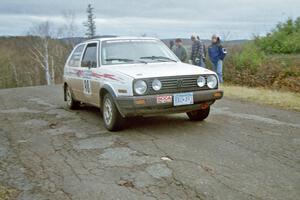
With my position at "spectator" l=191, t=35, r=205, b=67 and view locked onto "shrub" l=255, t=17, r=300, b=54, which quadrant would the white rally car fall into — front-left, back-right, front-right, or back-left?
back-right

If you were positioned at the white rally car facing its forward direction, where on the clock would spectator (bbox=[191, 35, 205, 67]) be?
The spectator is roughly at 8 o'clock from the white rally car.

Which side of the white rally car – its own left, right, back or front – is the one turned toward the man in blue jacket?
left

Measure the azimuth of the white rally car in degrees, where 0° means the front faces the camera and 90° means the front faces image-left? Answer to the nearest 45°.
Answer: approximately 315°

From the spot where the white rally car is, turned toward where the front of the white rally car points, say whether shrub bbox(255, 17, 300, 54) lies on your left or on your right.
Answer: on your left

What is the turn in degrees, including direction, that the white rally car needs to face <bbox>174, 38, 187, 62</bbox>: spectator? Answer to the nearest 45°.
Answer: approximately 135° to its left

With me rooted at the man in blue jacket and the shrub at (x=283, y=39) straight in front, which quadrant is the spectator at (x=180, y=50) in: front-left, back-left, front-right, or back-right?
back-left
